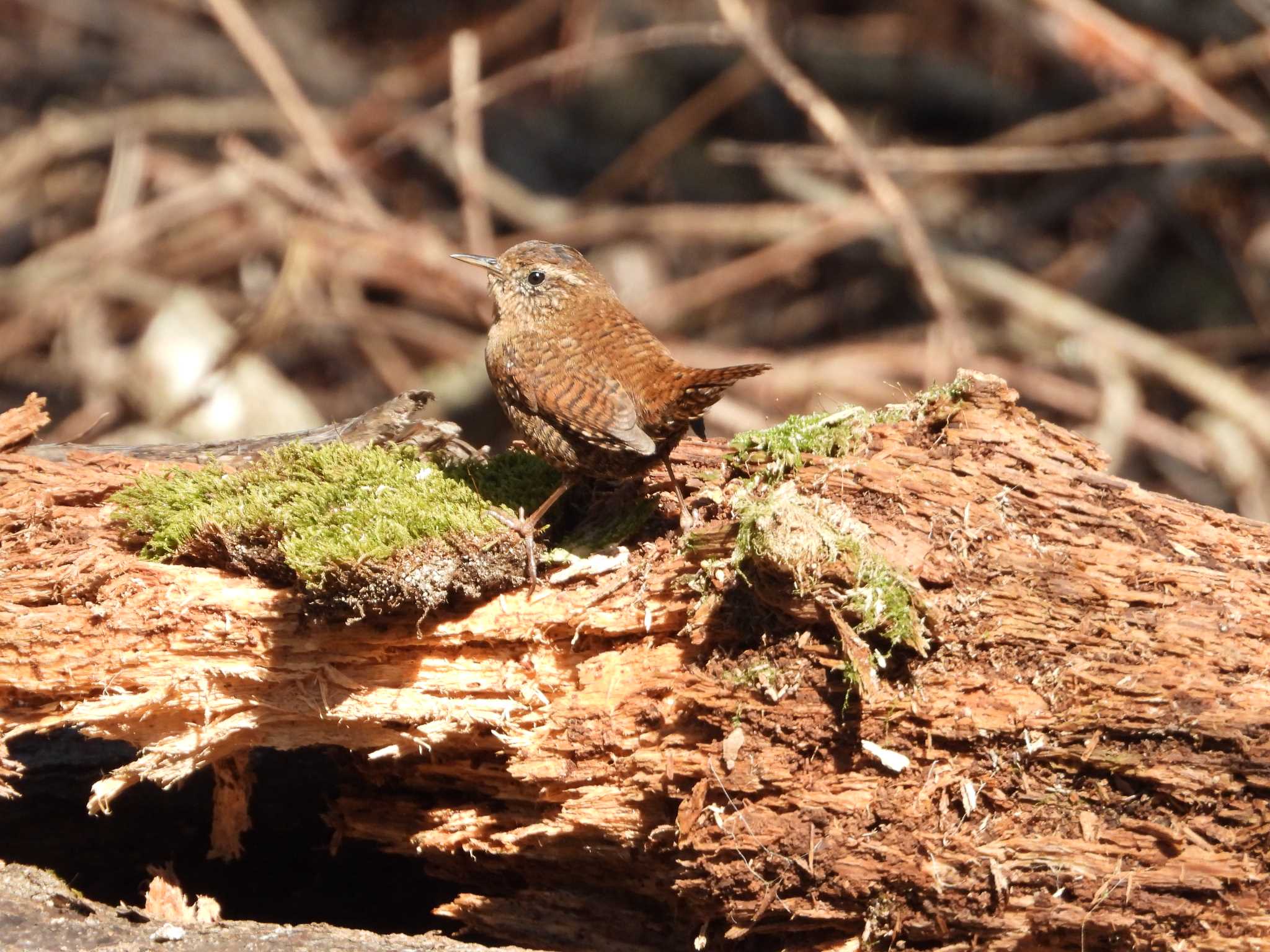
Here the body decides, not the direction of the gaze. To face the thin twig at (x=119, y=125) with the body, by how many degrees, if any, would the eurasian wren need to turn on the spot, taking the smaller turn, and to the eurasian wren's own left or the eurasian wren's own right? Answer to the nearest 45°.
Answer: approximately 45° to the eurasian wren's own right

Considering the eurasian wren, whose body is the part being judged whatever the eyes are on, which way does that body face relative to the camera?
to the viewer's left

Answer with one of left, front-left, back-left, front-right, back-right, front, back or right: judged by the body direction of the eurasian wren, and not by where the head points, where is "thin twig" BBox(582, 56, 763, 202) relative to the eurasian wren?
right

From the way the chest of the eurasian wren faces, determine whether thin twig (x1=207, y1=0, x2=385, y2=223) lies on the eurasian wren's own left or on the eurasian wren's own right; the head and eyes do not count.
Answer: on the eurasian wren's own right
